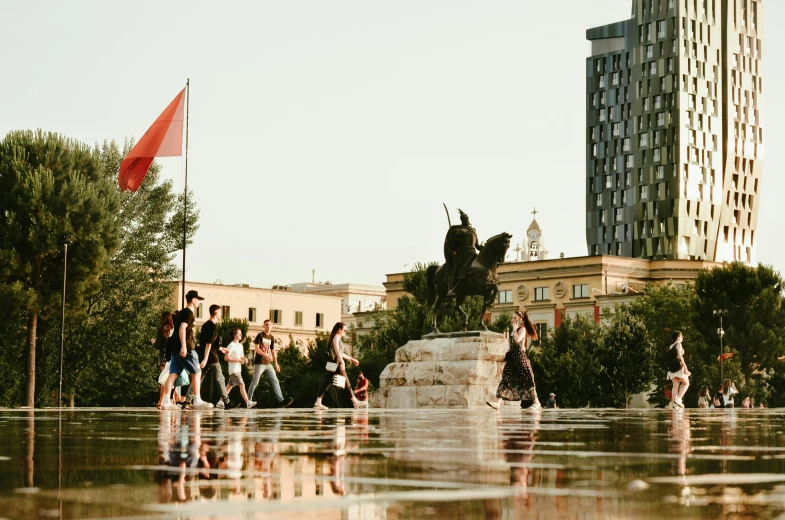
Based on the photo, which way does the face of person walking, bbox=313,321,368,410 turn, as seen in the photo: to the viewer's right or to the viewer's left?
to the viewer's right

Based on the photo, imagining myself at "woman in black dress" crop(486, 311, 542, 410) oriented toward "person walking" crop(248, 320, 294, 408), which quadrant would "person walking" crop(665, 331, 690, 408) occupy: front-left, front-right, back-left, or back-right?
back-right

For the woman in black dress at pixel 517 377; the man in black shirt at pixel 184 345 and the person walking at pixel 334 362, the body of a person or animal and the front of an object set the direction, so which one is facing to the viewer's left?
the woman in black dress

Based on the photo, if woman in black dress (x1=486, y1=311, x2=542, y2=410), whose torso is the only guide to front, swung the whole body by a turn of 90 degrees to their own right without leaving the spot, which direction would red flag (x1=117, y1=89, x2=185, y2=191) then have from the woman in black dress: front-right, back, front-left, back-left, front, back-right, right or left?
front-left

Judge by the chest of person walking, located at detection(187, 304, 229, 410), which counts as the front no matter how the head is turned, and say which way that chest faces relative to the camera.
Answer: to the viewer's right

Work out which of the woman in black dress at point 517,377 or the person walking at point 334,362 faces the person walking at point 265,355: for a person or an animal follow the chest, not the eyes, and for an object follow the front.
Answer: the woman in black dress

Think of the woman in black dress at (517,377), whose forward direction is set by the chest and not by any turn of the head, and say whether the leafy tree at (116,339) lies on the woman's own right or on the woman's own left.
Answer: on the woman's own right

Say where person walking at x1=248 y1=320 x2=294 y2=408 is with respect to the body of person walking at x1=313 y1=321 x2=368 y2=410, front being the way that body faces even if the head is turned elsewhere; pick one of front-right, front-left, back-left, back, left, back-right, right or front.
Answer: back-left

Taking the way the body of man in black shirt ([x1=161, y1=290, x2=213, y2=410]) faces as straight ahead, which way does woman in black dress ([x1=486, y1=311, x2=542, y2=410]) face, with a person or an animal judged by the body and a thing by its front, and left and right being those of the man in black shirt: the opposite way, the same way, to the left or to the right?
the opposite way

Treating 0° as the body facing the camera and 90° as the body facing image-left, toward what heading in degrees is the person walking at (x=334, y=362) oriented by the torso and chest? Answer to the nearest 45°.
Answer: approximately 270°

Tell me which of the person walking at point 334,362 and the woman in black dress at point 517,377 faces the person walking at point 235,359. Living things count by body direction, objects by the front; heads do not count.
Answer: the woman in black dress

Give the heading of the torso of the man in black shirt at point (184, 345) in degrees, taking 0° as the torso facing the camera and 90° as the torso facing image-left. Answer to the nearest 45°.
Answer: approximately 270°

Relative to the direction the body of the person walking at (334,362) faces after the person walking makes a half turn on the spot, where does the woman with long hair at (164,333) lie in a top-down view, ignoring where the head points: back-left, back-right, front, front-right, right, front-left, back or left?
front-left

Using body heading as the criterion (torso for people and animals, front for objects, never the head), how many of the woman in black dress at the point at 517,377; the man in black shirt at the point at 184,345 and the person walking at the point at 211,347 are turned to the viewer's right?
2

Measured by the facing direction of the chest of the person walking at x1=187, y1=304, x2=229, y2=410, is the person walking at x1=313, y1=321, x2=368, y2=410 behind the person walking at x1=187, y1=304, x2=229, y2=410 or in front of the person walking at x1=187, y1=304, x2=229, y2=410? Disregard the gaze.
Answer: in front

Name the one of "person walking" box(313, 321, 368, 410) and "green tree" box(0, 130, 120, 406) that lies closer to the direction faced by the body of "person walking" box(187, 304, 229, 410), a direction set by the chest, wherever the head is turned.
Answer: the person walking

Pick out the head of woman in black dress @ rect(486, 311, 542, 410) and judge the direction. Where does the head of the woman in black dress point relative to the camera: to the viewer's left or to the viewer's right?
to the viewer's left

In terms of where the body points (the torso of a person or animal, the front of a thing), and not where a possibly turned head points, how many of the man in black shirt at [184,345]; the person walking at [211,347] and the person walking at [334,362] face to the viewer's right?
3

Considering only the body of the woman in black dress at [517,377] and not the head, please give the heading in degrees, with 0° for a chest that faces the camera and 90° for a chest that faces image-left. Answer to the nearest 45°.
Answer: approximately 90°
